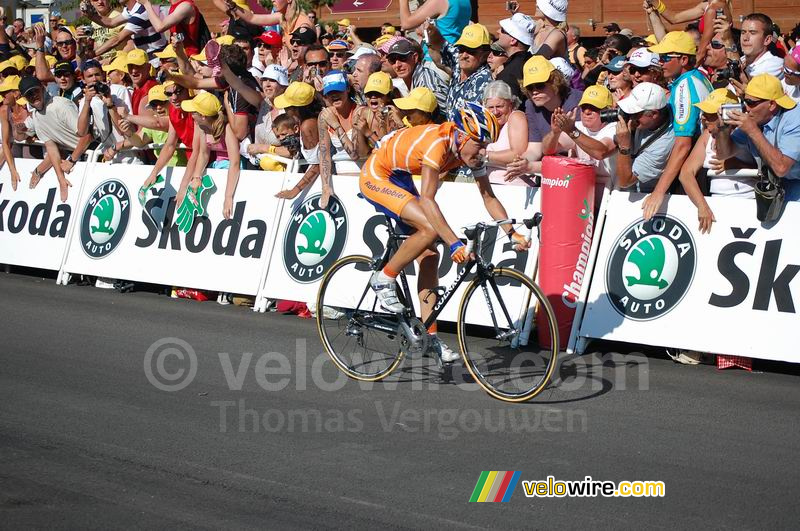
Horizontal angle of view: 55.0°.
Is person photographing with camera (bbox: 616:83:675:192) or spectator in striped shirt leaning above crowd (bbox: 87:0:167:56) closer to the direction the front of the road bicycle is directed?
the person photographing with camera

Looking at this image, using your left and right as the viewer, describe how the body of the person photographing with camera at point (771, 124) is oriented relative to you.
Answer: facing to the left of the viewer

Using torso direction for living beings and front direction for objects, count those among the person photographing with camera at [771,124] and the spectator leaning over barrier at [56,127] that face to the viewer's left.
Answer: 1

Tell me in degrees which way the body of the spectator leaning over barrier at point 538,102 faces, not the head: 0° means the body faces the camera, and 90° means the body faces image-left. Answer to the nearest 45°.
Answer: approximately 45°

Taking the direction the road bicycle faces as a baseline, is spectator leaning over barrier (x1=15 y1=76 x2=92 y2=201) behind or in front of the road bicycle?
behind

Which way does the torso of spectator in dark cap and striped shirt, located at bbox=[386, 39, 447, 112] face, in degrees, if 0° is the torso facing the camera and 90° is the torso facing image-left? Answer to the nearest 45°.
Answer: approximately 45°

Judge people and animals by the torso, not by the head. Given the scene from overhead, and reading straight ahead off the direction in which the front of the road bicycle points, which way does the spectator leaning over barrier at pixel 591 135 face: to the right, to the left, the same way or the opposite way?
to the right

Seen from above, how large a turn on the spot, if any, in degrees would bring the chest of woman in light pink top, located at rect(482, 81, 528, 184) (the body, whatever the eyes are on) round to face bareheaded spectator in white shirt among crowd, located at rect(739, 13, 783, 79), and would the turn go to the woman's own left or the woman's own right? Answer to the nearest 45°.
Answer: approximately 135° to the woman's own left

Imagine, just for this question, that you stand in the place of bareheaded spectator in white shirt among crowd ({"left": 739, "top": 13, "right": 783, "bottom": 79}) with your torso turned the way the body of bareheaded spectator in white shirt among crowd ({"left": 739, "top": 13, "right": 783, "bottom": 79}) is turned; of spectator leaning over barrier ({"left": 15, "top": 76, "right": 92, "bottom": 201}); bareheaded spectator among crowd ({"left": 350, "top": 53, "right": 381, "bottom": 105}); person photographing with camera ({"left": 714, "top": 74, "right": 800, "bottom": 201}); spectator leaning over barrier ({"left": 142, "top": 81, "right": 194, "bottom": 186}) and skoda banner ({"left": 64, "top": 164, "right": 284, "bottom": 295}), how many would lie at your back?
0

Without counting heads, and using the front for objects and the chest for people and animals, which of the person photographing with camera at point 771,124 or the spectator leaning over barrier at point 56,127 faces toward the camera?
the spectator leaning over barrier

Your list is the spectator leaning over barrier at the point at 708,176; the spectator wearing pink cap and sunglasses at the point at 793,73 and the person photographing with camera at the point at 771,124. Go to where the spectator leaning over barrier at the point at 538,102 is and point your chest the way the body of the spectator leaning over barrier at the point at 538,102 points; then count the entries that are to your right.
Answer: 0

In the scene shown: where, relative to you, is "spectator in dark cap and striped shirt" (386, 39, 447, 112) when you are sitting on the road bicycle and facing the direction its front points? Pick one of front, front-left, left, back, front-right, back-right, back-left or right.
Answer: back-left

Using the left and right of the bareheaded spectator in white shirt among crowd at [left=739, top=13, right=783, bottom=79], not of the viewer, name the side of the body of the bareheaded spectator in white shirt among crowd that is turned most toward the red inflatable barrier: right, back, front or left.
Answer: front

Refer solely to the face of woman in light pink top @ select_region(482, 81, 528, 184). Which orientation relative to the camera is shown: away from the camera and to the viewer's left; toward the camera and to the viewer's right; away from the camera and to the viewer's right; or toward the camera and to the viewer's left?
toward the camera and to the viewer's left

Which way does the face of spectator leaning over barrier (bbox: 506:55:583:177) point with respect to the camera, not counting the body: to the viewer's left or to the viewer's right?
to the viewer's left

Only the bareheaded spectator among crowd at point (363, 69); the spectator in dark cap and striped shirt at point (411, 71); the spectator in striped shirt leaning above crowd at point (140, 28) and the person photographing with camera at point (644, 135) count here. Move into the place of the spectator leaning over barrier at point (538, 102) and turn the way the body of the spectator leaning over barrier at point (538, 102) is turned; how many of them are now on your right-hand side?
3

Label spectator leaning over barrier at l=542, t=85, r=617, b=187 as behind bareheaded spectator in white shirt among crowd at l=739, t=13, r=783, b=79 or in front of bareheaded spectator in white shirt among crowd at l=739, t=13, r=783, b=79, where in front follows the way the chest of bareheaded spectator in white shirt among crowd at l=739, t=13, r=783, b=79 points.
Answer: in front

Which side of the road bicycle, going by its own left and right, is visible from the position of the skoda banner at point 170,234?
back

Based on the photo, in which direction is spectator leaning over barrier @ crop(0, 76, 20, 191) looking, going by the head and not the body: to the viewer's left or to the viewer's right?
to the viewer's right

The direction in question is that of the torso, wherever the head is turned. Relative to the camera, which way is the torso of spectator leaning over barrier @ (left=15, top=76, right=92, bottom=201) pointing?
toward the camera
